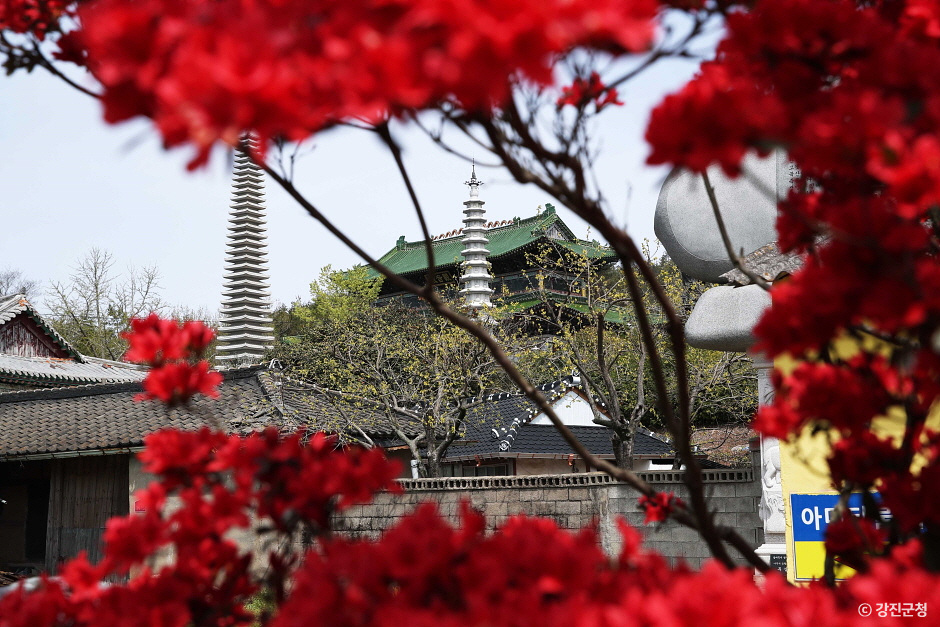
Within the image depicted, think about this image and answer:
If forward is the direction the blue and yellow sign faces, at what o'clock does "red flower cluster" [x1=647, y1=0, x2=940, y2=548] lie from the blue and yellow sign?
The red flower cluster is roughly at 12 o'clock from the blue and yellow sign.

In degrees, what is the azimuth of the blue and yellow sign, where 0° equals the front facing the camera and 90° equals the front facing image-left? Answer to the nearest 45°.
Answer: approximately 0°

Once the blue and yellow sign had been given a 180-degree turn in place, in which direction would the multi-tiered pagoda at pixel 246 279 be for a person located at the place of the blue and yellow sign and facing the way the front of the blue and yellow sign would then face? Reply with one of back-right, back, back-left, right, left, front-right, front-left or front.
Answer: front-left

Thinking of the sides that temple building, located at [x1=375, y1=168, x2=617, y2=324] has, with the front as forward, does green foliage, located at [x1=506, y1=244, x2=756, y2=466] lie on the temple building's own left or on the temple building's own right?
on the temple building's own left

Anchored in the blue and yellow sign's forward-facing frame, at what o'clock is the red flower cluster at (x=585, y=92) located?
The red flower cluster is roughly at 12 o'clock from the blue and yellow sign.

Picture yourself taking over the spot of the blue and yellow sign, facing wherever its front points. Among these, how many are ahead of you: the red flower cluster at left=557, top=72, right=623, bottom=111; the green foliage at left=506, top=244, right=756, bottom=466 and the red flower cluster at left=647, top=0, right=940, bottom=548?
2

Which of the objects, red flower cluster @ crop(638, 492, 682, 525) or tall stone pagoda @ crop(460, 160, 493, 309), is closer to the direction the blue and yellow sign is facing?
the red flower cluster

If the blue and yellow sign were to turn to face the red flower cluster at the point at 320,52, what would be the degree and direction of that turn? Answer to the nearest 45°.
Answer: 0° — it already faces it

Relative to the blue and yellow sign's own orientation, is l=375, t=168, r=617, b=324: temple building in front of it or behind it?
behind

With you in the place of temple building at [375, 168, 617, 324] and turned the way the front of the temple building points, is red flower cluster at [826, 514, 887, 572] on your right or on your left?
on your left

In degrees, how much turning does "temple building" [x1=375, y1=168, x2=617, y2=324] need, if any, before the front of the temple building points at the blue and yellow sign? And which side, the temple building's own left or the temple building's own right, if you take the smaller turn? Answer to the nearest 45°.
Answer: approximately 45° to the temple building's own left
